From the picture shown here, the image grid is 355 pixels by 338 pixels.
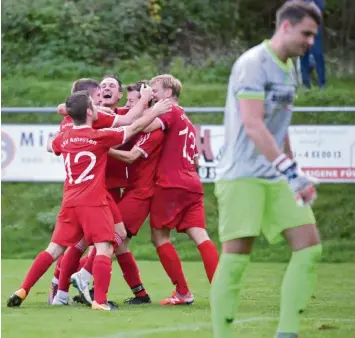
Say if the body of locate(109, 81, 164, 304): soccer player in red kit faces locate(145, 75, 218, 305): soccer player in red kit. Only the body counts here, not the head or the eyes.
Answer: no

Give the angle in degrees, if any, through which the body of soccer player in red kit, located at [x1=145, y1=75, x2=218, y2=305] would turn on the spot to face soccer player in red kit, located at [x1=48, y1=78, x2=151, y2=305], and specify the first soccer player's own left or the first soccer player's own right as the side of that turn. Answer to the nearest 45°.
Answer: approximately 45° to the first soccer player's own left

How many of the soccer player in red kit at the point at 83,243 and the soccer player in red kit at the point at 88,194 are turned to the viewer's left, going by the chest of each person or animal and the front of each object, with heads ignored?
0

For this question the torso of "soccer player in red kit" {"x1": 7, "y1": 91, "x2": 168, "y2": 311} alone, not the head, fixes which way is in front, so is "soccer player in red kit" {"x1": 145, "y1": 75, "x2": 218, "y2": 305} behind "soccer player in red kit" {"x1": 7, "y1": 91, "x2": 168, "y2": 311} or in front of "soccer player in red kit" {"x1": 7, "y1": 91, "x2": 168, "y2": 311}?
in front

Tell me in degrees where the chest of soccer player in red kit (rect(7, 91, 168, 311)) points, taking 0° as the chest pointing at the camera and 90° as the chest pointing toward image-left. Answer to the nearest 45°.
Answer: approximately 225°

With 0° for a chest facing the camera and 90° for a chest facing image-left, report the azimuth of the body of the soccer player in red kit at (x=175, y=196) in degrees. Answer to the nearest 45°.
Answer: approximately 135°

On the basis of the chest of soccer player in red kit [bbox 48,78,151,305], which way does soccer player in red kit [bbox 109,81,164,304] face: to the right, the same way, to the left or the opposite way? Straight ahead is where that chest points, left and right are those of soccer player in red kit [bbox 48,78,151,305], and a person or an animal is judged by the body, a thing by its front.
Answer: the opposite way
